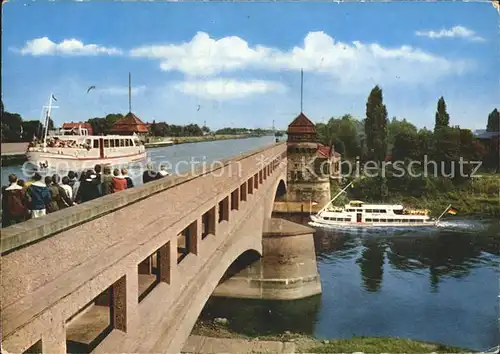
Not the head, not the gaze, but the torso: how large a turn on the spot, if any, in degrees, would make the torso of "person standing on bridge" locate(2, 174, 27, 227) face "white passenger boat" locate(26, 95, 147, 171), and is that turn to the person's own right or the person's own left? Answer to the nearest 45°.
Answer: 0° — they already face it

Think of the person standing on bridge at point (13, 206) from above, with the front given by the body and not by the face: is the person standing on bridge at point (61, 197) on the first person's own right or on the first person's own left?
on the first person's own right

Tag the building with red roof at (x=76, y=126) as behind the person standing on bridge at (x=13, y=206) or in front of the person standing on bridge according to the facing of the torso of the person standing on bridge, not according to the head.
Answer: in front

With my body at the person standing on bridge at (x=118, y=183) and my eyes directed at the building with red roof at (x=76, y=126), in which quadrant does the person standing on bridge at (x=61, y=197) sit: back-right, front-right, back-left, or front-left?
back-left

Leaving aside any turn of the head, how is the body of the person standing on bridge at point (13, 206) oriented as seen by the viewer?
away from the camera

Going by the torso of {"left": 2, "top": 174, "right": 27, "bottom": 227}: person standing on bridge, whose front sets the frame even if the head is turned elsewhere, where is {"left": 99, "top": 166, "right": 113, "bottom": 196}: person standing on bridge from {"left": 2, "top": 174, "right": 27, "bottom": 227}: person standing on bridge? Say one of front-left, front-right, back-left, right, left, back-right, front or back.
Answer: front-right

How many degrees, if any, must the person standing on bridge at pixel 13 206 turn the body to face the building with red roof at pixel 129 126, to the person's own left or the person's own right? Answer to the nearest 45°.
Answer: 0° — they already face it
